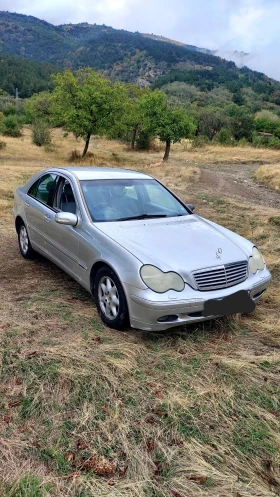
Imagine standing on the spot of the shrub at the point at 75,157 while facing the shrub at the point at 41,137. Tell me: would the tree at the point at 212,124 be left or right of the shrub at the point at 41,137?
right

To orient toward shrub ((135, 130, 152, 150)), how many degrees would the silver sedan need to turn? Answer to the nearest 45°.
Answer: approximately 135° to its left

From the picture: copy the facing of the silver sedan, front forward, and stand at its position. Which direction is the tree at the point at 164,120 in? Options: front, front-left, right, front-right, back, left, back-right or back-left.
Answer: back-left

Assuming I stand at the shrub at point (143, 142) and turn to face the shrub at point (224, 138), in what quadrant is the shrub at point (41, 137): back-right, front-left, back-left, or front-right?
back-left

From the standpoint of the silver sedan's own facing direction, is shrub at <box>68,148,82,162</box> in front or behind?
behind

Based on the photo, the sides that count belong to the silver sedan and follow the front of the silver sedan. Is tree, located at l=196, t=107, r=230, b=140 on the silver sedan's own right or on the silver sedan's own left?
on the silver sedan's own left

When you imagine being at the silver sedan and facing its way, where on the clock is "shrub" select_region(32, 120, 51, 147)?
The shrub is roughly at 7 o'clock from the silver sedan.

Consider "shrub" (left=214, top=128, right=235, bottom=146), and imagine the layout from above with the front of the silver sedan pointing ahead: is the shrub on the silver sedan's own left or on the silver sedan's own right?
on the silver sedan's own left

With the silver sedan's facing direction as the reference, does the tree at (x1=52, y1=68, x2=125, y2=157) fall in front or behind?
behind

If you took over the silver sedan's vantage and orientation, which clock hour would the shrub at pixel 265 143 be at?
The shrub is roughly at 8 o'clock from the silver sedan.
